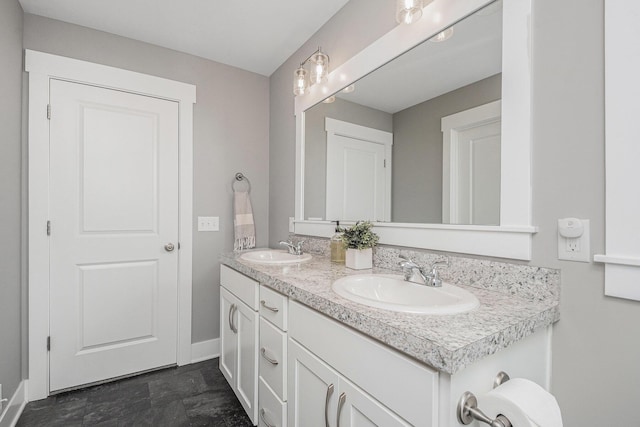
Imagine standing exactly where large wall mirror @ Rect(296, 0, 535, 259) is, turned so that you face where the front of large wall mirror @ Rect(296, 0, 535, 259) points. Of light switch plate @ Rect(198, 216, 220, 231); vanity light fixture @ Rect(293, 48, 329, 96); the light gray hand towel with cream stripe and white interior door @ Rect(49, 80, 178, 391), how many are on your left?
0

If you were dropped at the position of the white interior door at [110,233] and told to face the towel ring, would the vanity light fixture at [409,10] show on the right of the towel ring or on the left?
right

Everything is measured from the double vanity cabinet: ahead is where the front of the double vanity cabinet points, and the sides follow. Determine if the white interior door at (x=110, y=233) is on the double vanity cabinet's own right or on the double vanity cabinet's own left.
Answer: on the double vanity cabinet's own right

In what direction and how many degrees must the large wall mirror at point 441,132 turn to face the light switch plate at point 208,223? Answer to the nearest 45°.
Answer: approximately 45° to its right

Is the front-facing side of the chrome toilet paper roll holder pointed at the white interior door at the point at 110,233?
no

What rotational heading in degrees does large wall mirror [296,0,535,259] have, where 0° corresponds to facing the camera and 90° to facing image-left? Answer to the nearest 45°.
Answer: approximately 45°

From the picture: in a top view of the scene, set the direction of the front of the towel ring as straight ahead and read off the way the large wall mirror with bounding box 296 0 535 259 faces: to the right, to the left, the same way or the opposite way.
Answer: to the right

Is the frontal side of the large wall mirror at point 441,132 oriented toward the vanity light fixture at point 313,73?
no

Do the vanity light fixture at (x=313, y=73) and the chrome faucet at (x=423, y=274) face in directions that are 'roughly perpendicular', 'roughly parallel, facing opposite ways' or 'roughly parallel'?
roughly parallel

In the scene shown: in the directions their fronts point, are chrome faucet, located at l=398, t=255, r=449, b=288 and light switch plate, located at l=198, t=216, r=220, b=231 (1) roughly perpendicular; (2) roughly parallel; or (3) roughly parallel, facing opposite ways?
roughly perpendicular

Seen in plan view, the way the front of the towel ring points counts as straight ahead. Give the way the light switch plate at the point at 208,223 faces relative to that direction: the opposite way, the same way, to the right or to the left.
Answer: the same way

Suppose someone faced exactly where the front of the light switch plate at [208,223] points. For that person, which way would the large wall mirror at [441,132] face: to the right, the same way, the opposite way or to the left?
to the right

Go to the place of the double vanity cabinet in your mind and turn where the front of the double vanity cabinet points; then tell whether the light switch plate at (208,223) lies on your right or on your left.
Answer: on your right

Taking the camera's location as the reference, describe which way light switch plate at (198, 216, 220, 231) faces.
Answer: facing the viewer

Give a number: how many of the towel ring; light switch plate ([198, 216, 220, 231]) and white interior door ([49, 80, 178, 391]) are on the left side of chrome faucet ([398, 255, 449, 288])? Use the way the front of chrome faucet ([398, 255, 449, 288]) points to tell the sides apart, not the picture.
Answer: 0

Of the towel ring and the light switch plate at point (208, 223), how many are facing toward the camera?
2

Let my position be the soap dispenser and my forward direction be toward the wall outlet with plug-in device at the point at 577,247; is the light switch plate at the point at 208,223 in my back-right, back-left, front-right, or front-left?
back-right
